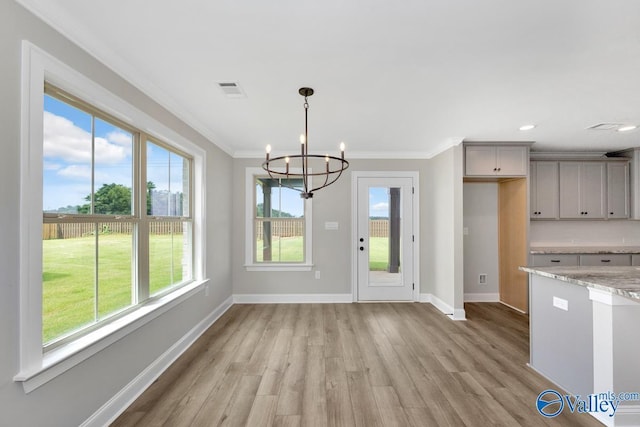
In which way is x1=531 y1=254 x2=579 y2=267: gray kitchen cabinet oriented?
toward the camera

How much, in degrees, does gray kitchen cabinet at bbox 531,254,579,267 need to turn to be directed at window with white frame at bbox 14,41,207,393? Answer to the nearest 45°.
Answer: approximately 45° to its right

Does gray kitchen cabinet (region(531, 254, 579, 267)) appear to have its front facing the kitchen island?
yes

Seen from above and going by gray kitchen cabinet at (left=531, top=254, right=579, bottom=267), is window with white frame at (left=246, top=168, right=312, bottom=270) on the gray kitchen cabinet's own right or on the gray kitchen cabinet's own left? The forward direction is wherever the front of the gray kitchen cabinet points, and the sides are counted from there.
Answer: on the gray kitchen cabinet's own right

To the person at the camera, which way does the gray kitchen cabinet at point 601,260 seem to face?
facing the viewer

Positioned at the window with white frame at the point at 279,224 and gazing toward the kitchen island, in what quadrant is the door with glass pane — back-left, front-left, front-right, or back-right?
front-left

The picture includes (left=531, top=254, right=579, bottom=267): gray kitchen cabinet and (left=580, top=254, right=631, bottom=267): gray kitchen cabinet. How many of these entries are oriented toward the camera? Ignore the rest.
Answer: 2
